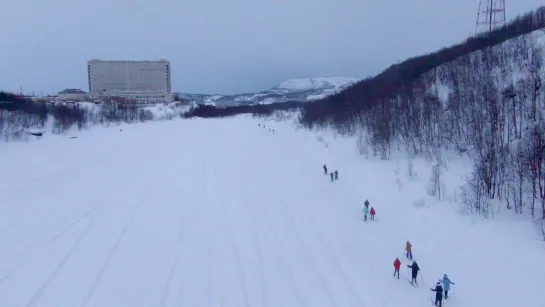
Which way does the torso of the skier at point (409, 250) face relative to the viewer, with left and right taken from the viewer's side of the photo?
facing away from the viewer
